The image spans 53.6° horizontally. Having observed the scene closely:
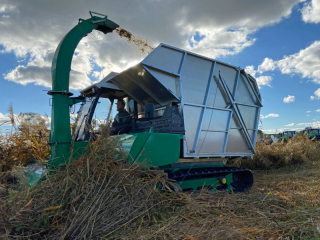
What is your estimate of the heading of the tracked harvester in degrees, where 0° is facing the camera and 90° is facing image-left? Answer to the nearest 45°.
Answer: approximately 45°
